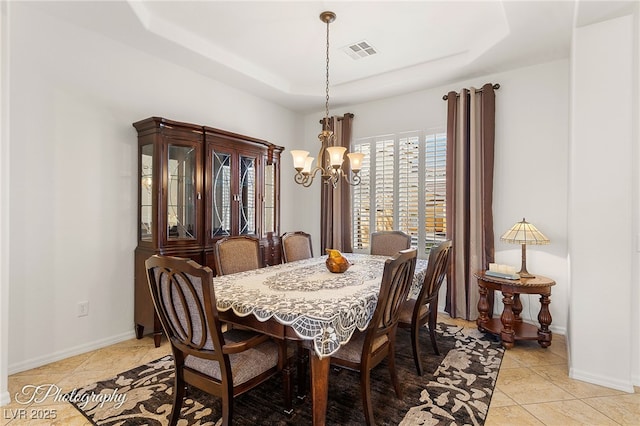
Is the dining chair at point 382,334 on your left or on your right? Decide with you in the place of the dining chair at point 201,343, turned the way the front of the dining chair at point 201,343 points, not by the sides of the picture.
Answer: on your right

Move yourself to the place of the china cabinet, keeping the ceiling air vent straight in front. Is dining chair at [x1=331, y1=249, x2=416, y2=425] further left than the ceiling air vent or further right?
right

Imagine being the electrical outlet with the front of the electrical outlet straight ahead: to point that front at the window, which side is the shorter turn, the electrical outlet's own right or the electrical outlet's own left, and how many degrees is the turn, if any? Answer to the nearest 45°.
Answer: approximately 90° to the electrical outlet's own left

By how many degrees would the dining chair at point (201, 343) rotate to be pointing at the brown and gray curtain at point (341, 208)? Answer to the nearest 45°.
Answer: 0° — it already faces it

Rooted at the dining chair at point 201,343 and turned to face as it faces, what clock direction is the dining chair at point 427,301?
the dining chair at point 427,301 is roughly at 1 o'clock from the dining chair at point 201,343.

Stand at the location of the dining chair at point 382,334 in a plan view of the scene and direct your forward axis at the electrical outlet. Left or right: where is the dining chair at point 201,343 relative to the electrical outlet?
left

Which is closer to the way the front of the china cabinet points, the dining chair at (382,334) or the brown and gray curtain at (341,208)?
the dining chair

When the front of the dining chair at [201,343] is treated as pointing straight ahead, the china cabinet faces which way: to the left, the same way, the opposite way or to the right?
to the right

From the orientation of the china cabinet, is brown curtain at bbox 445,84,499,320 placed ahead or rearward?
ahead

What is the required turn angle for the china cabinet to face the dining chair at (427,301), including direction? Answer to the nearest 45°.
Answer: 0° — it already faces it

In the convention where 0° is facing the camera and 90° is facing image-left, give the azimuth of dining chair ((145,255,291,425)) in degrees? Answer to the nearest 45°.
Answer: approximately 225°

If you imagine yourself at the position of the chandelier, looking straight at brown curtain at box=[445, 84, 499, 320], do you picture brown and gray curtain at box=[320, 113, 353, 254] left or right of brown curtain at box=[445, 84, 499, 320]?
left

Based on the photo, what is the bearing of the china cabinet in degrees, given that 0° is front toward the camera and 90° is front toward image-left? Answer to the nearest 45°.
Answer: approximately 315°
